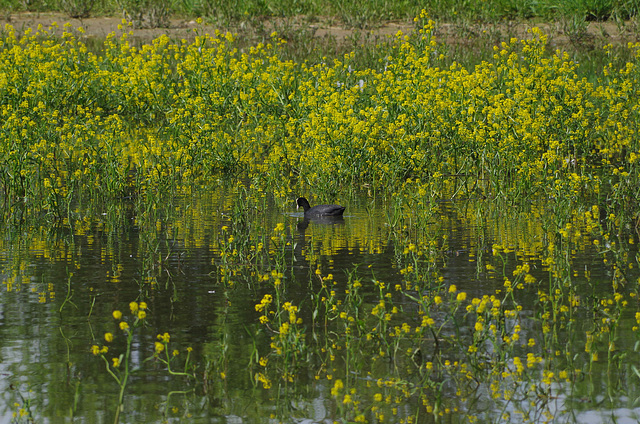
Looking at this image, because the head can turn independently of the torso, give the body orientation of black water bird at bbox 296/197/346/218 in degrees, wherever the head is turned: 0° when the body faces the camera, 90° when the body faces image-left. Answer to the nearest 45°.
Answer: approximately 90°
